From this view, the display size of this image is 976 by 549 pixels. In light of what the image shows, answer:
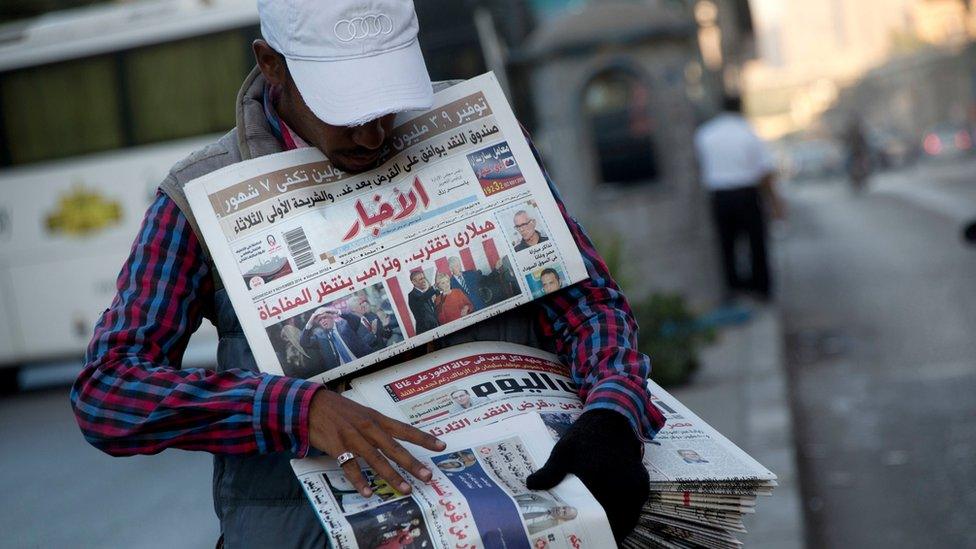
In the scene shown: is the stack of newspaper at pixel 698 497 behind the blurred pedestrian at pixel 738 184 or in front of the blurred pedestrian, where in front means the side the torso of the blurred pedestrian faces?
behind

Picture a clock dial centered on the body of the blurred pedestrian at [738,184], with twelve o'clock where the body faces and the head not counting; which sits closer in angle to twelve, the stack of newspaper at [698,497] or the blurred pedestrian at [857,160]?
the blurred pedestrian

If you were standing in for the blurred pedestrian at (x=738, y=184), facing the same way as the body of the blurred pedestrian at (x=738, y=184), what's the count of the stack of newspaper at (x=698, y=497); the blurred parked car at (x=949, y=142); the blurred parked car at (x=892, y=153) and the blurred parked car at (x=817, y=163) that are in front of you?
3

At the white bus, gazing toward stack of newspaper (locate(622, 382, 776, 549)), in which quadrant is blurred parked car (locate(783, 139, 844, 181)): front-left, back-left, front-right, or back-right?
back-left

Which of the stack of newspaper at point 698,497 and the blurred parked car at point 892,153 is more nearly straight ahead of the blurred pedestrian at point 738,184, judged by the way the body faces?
the blurred parked car

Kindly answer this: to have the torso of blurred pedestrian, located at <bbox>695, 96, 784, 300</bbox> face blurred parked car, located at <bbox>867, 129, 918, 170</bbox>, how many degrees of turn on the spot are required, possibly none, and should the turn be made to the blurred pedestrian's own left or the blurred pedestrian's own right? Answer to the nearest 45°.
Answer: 0° — they already face it

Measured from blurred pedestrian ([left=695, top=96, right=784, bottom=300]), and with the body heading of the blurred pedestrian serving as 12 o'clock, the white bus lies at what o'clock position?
The white bus is roughly at 9 o'clock from the blurred pedestrian.

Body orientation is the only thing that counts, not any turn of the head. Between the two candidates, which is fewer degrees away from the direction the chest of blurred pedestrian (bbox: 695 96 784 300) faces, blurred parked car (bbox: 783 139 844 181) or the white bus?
the blurred parked car

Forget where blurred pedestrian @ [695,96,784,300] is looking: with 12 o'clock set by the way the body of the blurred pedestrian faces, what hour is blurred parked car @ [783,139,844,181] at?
The blurred parked car is roughly at 12 o'clock from the blurred pedestrian.

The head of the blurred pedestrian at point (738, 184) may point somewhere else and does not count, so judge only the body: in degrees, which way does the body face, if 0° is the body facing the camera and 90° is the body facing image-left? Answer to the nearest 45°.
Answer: approximately 180°
